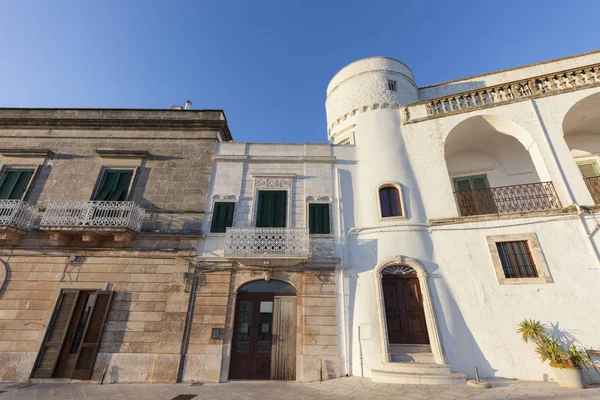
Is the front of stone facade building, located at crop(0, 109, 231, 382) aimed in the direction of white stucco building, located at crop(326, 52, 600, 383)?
no

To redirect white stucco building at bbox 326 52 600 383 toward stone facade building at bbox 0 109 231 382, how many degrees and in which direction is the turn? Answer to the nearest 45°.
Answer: approximately 45° to its right

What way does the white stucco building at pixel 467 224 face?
toward the camera

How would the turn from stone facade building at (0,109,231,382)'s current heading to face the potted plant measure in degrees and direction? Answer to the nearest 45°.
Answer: approximately 45° to its left

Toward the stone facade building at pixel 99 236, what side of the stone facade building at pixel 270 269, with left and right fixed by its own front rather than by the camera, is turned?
right

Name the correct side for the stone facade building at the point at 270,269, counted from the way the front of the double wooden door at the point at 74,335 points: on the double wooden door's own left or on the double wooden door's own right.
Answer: on the double wooden door's own left

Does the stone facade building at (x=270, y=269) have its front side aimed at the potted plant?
no

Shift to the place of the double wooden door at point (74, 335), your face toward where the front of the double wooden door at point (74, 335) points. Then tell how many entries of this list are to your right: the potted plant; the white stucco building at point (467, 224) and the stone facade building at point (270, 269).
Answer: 0

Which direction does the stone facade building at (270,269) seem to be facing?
toward the camera

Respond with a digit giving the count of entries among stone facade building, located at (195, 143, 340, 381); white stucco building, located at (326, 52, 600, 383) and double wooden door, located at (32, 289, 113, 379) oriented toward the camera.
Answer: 3

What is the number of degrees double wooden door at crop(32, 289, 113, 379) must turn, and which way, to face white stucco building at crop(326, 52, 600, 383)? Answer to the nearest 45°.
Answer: approximately 45° to its left

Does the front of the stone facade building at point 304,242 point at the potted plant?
no
